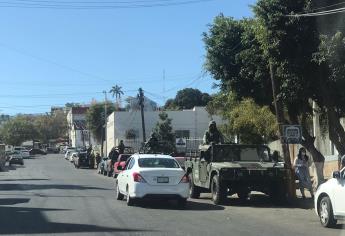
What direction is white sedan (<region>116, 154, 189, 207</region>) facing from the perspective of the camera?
away from the camera

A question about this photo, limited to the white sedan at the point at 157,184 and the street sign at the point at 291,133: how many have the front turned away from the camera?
1

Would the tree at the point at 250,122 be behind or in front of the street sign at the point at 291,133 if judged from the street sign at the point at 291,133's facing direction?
behind

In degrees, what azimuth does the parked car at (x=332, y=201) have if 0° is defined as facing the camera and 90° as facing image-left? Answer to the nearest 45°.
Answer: approximately 135°

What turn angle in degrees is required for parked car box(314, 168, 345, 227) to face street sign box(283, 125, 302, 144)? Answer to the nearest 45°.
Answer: approximately 45° to its right

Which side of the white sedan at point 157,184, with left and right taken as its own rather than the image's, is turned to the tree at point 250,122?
front

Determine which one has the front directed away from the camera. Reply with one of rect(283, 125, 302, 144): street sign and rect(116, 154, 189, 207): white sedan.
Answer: the white sedan

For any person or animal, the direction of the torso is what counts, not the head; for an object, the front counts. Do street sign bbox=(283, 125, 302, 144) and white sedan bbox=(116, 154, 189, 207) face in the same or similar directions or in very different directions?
very different directions
